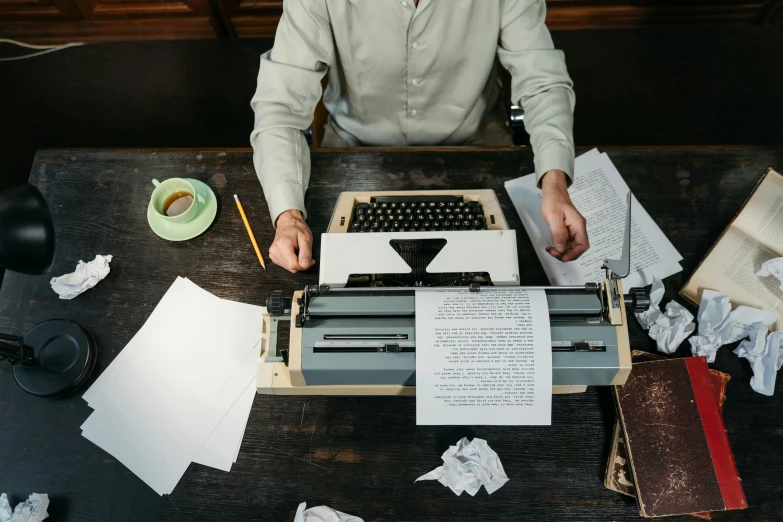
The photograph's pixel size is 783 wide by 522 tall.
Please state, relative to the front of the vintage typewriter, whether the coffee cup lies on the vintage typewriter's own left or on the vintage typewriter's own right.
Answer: on the vintage typewriter's own left

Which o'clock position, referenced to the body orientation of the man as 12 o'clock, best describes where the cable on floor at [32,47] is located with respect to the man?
The cable on floor is roughly at 4 o'clock from the man.

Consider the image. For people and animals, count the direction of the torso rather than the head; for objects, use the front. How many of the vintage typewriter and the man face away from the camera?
1

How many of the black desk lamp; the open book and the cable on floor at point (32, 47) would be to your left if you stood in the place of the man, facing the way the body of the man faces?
1

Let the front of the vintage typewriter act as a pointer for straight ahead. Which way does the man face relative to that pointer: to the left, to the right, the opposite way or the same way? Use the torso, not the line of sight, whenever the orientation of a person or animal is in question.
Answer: the opposite way

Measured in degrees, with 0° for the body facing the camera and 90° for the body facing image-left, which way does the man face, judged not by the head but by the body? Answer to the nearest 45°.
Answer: approximately 0°

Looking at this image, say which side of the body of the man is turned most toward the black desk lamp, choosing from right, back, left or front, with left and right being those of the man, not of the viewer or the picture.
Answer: right

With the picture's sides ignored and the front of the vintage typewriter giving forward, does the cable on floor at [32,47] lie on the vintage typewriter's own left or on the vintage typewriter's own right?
on the vintage typewriter's own left

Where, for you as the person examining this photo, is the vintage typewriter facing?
facing away from the viewer
